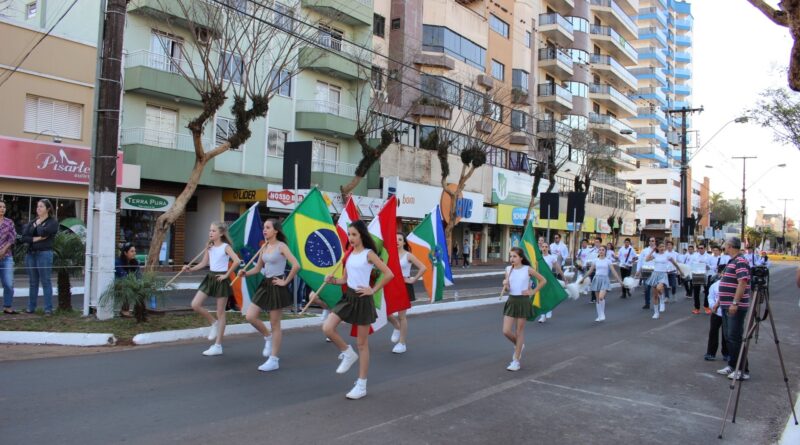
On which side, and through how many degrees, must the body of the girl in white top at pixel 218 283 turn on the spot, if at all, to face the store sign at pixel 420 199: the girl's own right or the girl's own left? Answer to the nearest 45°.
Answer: approximately 180°

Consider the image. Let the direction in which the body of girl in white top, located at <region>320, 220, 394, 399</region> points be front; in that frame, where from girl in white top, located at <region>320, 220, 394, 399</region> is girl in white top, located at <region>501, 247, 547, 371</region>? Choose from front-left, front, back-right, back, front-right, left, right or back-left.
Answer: back

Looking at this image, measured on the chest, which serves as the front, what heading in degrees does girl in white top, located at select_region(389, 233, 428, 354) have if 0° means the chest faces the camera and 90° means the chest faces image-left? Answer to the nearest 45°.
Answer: approximately 45°

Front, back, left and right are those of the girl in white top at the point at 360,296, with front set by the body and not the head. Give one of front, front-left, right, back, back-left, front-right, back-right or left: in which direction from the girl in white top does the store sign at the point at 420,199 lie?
back-right

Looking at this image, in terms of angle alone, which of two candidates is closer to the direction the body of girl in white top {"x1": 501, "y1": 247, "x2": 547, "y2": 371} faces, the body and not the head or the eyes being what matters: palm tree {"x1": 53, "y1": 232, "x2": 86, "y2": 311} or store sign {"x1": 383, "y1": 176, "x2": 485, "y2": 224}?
the palm tree

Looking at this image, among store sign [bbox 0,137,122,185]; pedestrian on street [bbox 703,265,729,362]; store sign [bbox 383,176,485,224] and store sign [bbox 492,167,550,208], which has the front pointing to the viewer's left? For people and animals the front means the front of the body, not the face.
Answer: the pedestrian on street

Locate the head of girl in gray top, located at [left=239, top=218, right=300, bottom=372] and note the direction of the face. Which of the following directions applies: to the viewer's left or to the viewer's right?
to the viewer's left

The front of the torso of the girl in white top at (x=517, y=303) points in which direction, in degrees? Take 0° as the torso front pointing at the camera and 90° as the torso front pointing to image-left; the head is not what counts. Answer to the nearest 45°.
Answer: approximately 45°

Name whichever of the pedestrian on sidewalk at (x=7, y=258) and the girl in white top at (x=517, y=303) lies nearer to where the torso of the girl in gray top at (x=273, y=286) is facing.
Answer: the pedestrian on sidewalk

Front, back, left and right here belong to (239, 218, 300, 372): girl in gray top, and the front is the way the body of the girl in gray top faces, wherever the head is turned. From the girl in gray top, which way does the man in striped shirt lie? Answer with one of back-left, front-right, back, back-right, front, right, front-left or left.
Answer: back-left

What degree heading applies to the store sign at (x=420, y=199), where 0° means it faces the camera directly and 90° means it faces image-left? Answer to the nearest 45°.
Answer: approximately 315°

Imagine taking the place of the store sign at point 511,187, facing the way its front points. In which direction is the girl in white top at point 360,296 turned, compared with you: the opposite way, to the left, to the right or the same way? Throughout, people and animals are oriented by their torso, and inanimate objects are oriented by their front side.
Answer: to the right

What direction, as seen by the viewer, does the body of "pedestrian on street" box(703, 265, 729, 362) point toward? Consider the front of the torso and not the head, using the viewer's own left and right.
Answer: facing to the left of the viewer

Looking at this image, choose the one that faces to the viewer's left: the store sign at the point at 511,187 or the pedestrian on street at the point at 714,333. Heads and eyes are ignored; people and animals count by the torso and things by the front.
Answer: the pedestrian on street
